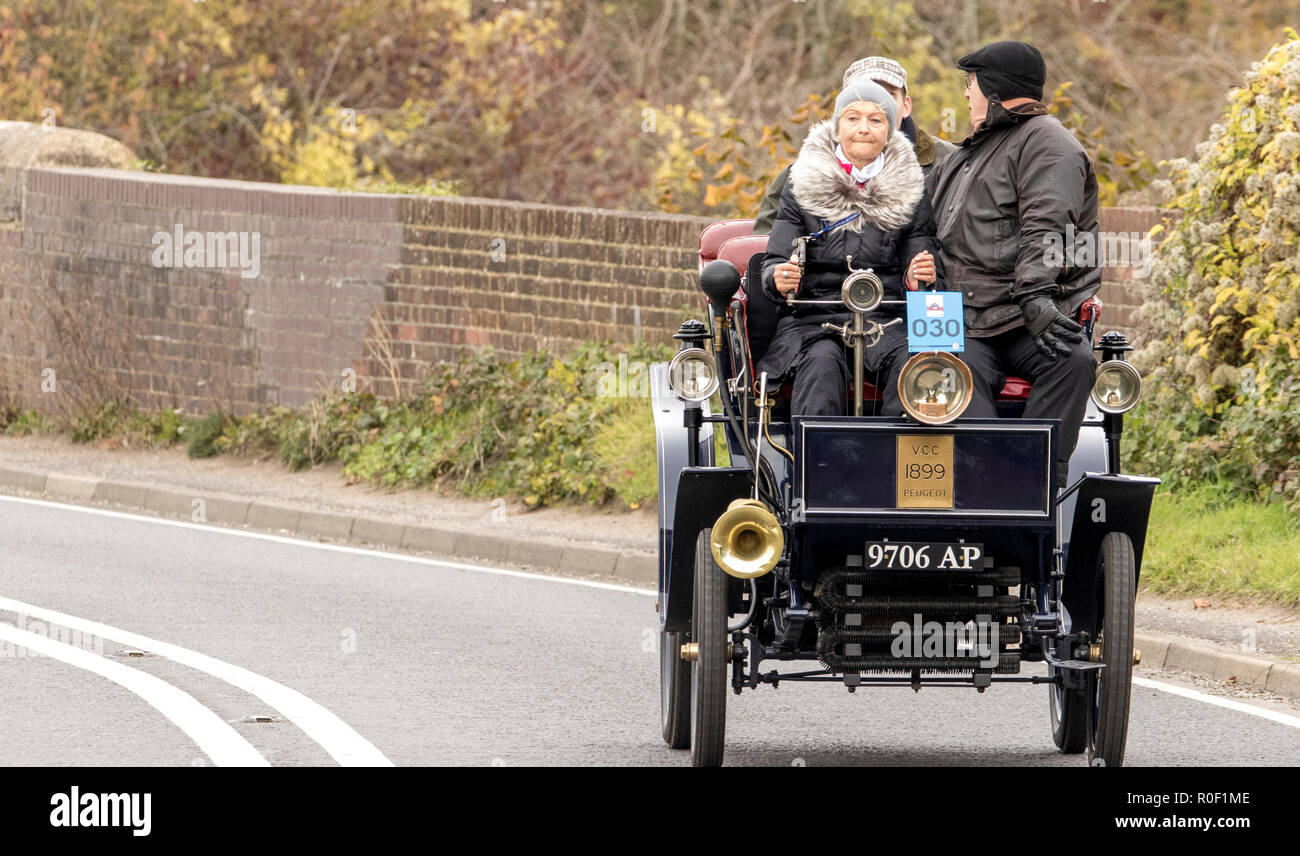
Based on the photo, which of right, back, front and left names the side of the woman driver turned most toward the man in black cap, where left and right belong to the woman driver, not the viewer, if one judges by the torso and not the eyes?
left

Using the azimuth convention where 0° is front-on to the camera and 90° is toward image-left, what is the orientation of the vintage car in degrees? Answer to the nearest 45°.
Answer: approximately 0°

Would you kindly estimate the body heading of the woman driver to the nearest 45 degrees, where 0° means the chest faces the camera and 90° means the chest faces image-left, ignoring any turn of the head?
approximately 0°

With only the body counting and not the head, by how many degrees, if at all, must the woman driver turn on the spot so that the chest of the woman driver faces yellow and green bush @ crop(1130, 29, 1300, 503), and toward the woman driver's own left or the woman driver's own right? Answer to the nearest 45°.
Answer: approximately 135° to the woman driver's own left

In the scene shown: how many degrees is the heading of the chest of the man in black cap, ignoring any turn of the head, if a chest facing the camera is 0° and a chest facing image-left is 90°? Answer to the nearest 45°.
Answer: approximately 45°

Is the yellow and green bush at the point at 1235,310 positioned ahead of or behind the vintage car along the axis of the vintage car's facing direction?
behind

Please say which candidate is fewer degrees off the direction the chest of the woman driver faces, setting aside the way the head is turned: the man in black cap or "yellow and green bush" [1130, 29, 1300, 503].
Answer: the man in black cap

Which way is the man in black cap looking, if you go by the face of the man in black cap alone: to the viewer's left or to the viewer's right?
to the viewer's left
